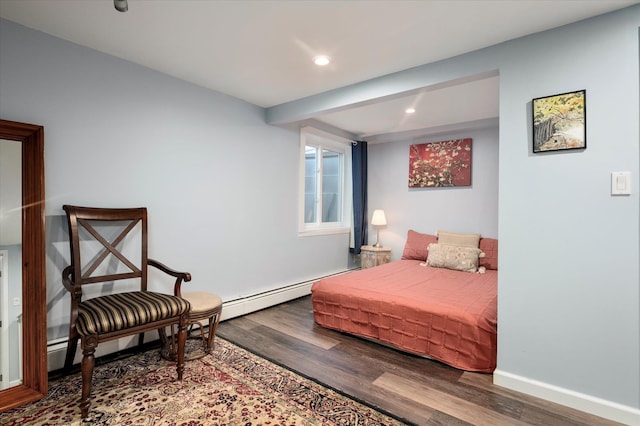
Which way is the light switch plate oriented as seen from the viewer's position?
toward the camera

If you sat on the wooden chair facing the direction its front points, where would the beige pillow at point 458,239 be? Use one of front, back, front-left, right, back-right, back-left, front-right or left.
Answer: front-left

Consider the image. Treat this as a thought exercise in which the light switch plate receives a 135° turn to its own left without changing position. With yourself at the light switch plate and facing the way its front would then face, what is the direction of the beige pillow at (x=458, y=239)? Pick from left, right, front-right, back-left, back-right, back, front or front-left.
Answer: left

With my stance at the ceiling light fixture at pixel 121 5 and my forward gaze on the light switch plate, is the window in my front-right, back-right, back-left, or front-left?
front-left

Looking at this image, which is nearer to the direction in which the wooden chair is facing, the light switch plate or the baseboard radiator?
the light switch plate

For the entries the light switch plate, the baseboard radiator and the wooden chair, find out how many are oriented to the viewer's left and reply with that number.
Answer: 0

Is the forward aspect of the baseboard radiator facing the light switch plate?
yes

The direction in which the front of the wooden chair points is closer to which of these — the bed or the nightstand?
the bed

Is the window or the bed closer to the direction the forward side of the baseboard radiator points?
the bed

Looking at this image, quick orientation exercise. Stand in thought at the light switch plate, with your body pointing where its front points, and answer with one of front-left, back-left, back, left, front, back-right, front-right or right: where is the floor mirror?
front-right

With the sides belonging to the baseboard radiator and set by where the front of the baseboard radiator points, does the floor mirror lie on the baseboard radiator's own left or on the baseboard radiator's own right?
on the baseboard radiator's own right

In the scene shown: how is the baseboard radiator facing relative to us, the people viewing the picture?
facing the viewer and to the right of the viewer
